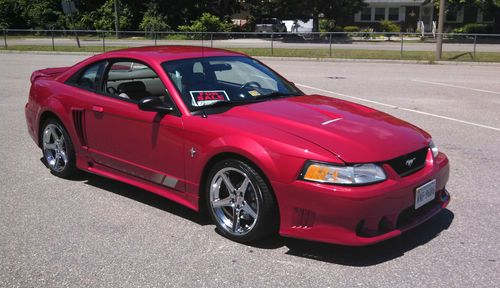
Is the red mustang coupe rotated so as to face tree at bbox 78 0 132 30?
no

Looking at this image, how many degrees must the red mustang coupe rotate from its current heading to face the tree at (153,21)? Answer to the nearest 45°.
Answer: approximately 135° to its left

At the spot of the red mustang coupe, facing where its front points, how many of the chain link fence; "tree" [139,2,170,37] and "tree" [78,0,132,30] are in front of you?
0

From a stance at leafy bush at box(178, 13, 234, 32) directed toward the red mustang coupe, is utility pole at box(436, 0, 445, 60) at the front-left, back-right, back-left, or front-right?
front-left

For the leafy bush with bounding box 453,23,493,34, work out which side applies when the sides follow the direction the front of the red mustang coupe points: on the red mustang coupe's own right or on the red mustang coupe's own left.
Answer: on the red mustang coupe's own left

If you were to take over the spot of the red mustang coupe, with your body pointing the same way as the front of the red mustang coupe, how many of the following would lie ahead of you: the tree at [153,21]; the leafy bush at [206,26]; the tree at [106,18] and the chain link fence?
0

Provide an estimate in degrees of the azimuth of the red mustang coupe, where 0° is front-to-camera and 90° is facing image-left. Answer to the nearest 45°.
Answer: approximately 315°

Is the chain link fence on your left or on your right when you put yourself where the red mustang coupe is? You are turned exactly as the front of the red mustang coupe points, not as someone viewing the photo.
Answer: on your left

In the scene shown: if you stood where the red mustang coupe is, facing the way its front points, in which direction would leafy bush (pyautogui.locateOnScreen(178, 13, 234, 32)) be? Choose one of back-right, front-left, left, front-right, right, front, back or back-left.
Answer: back-left

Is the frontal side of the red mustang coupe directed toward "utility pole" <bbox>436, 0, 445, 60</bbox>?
no

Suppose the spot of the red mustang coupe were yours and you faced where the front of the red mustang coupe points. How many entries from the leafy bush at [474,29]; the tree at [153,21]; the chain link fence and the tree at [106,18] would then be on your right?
0

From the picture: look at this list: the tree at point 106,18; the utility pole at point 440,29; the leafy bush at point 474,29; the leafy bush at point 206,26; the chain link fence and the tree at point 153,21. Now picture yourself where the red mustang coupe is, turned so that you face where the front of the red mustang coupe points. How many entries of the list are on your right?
0

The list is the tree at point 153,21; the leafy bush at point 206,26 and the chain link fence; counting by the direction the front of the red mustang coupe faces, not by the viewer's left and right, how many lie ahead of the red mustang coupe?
0
